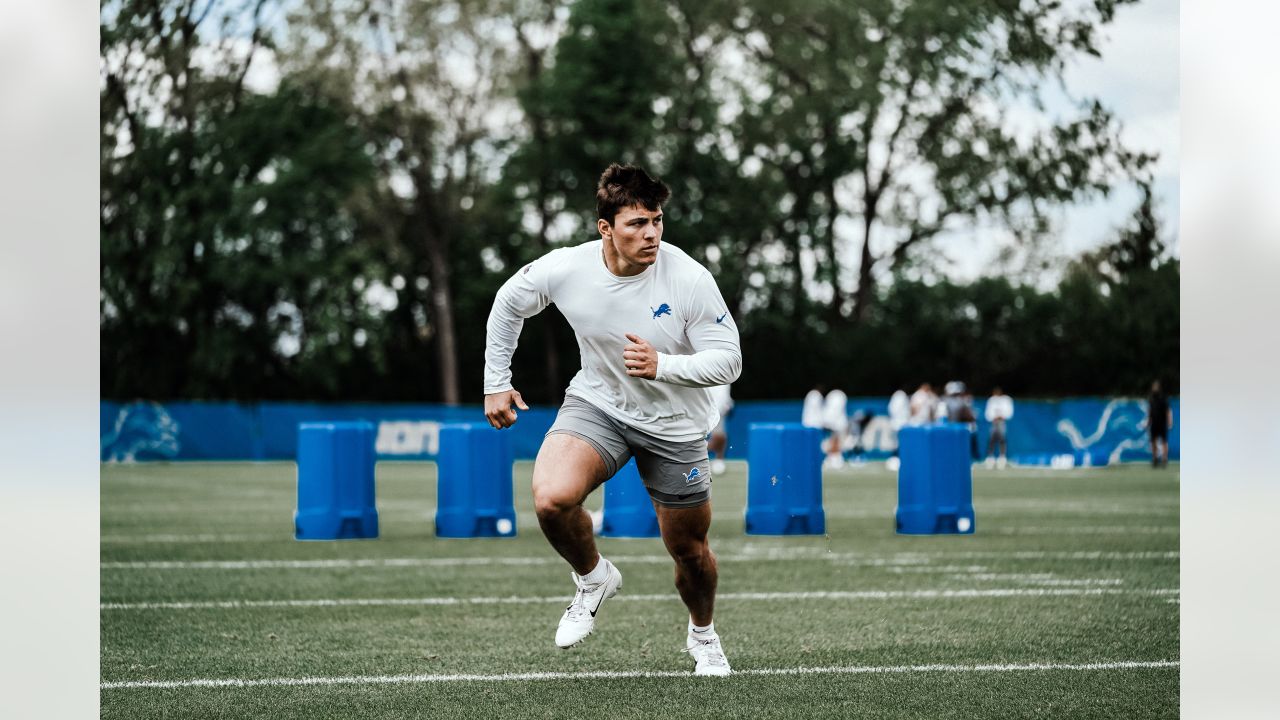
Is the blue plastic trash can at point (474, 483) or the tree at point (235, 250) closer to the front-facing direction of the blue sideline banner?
the blue plastic trash can

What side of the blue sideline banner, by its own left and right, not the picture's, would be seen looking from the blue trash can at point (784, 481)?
front

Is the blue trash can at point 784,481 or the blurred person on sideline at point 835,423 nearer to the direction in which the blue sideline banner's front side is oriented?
the blue trash can

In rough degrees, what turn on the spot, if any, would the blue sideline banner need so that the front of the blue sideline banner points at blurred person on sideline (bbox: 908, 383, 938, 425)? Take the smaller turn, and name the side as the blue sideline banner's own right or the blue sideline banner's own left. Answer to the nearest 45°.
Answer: approximately 45° to the blue sideline banner's own left

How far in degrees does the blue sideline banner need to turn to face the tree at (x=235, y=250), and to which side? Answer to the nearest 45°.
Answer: approximately 135° to its right

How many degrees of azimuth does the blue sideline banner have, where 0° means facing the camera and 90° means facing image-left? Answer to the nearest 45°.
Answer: approximately 0°

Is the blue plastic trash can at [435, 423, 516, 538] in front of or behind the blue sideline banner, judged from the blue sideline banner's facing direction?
in front

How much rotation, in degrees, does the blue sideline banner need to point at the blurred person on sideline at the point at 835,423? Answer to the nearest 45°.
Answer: approximately 45° to its left

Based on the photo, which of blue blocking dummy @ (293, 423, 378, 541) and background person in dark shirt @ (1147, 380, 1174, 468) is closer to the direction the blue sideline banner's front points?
the blue blocking dummy
